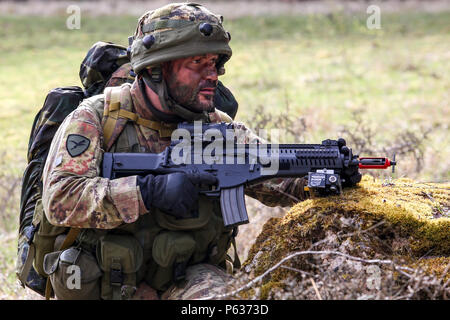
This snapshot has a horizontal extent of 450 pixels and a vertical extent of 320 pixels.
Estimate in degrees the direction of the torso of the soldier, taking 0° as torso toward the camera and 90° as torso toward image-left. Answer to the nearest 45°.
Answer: approximately 315°
